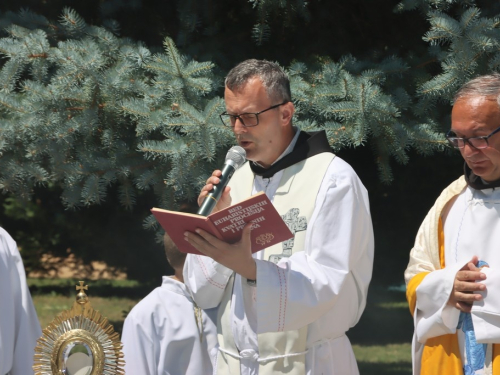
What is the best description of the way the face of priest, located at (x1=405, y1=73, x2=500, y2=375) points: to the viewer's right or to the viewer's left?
to the viewer's left

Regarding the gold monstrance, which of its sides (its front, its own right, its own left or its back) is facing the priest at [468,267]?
left

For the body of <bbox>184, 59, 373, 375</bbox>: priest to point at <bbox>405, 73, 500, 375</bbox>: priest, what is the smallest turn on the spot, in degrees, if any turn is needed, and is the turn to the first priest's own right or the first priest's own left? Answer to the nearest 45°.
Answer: approximately 135° to the first priest's own left

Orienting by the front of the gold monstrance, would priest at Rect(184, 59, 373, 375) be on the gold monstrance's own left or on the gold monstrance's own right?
on the gold monstrance's own left
